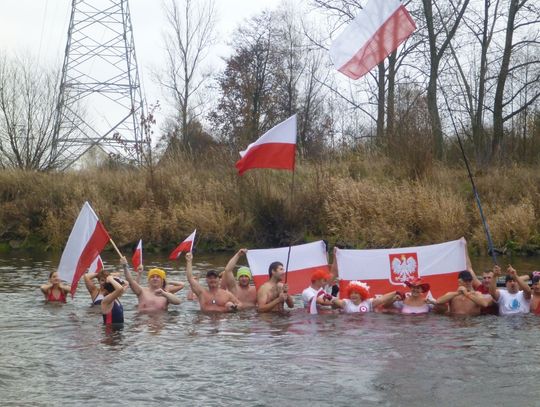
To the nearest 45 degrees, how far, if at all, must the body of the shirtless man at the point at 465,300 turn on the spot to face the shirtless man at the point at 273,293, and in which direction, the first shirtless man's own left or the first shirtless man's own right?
approximately 90° to the first shirtless man's own right

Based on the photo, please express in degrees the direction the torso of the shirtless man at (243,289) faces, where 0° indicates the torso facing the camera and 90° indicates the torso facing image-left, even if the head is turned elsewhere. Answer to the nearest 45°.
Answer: approximately 0°

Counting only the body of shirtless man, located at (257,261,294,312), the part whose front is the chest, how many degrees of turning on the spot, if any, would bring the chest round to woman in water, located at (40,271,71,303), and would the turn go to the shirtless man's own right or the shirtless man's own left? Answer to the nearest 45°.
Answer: approximately 135° to the shirtless man's own right

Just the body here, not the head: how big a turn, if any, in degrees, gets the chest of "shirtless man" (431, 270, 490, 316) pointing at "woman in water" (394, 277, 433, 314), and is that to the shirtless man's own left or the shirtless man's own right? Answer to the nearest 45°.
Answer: approximately 90° to the shirtless man's own right

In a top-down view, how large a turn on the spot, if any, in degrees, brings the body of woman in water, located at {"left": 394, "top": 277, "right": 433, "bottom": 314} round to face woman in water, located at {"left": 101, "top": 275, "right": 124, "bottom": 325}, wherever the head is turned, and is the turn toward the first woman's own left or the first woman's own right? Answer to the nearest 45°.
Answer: approximately 90° to the first woman's own right

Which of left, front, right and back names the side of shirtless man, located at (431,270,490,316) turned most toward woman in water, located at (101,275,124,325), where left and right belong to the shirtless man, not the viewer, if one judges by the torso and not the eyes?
right

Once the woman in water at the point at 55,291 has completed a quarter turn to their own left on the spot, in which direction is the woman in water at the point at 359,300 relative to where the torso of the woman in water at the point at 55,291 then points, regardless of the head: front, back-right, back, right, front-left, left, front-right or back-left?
front-right

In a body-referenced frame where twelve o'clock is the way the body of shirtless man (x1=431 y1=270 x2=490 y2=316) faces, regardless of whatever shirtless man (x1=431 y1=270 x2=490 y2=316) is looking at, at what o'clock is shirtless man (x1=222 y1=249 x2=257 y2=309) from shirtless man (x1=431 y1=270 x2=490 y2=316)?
shirtless man (x1=222 y1=249 x2=257 y2=309) is roughly at 3 o'clock from shirtless man (x1=431 y1=270 x2=490 y2=316).
